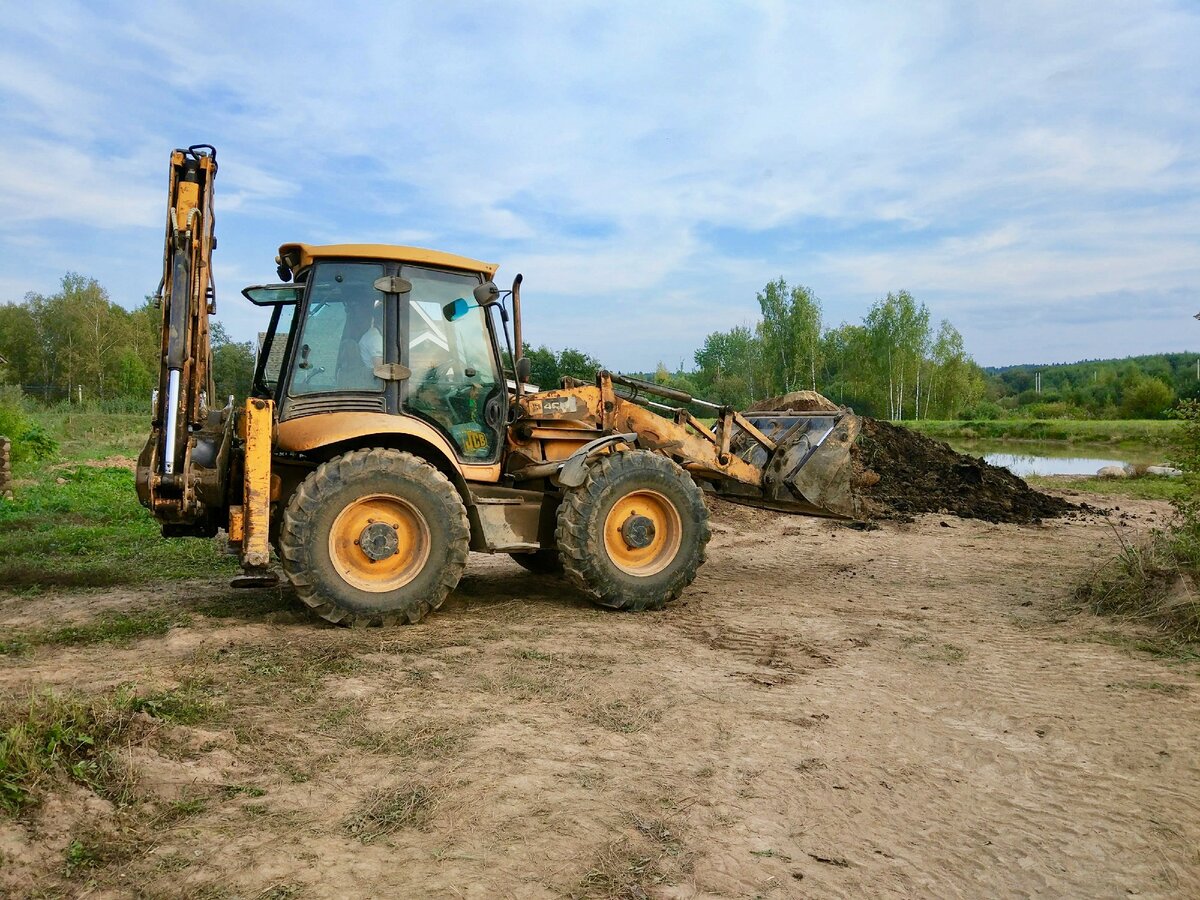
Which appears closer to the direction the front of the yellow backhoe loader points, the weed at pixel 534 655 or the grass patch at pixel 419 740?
the weed

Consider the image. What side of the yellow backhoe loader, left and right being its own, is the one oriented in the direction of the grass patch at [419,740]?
right

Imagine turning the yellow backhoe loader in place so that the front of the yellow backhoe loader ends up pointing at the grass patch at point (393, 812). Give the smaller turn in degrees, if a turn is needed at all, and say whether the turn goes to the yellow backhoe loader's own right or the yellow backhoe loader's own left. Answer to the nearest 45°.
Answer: approximately 90° to the yellow backhoe loader's own right

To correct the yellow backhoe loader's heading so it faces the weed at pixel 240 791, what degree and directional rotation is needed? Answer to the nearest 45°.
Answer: approximately 90° to its right

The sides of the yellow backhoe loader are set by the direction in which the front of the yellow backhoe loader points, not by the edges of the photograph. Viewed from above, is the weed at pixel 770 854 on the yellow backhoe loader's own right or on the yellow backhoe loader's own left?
on the yellow backhoe loader's own right

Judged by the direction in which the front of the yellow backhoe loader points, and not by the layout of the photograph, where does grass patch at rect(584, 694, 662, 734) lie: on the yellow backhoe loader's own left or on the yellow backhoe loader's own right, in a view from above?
on the yellow backhoe loader's own right

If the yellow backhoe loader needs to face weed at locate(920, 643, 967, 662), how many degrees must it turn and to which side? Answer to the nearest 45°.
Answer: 0° — it already faces it

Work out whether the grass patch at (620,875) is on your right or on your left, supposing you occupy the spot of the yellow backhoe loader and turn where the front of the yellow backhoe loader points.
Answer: on your right

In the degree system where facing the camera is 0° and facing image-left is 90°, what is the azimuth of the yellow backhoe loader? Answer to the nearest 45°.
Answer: approximately 270°
